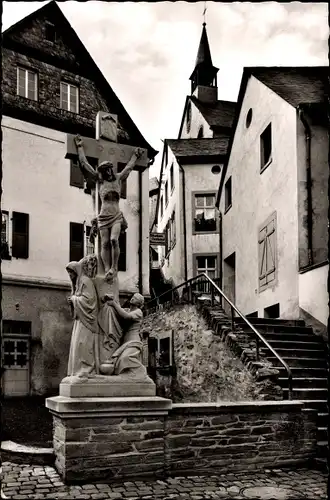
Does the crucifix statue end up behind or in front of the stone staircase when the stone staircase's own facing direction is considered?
in front

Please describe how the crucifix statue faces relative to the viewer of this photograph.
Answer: facing the viewer and to the right of the viewer

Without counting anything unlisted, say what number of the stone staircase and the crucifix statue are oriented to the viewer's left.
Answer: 0

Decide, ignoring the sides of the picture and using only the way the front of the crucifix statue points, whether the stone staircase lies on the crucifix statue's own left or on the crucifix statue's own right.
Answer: on the crucifix statue's own left

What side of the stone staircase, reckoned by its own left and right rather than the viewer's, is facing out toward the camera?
front

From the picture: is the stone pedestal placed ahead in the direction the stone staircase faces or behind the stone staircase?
ahead

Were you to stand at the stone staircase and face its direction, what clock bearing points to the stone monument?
The stone monument is roughly at 1 o'clock from the stone staircase.
